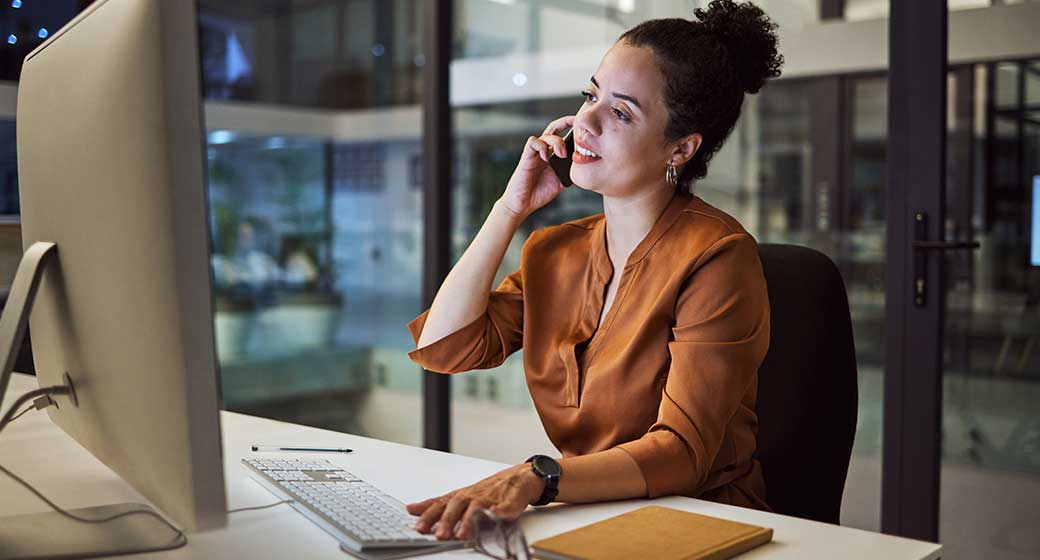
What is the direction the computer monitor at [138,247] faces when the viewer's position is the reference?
facing away from the viewer and to the right of the viewer

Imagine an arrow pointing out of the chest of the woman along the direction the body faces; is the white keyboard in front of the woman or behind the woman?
in front

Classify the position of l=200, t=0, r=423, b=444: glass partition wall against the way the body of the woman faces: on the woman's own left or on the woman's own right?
on the woman's own right

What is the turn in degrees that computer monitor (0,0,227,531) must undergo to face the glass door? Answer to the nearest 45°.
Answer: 0° — it already faces it

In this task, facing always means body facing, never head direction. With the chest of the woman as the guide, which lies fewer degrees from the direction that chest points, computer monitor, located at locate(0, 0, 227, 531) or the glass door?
the computer monitor

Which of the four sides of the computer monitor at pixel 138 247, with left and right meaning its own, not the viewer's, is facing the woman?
front

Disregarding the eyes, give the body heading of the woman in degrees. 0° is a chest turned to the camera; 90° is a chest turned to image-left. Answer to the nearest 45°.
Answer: approximately 45°

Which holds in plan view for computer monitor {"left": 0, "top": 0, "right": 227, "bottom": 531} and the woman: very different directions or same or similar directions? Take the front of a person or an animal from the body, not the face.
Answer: very different directions

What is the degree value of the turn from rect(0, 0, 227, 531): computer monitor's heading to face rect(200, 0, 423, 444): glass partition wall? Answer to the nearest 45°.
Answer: approximately 45° to its left

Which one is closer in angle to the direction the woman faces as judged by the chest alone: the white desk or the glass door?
the white desk

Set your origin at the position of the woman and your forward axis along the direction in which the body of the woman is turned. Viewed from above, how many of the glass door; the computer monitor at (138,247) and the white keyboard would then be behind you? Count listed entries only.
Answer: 1

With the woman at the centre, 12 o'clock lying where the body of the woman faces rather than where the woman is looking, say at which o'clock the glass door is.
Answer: The glass door is roughly at 6 o'clock from the woman.
